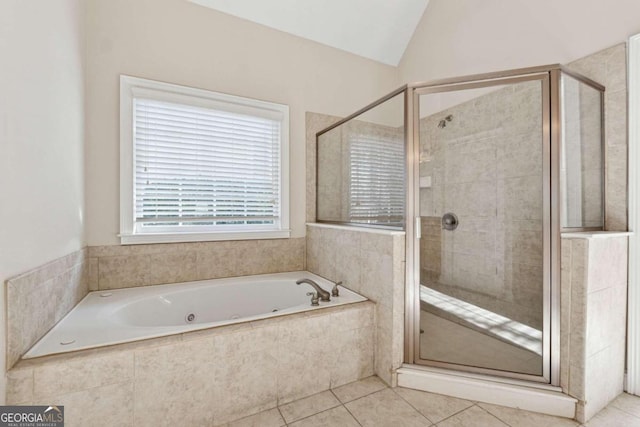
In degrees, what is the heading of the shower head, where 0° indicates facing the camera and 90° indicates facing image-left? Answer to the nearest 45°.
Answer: approximately 45°

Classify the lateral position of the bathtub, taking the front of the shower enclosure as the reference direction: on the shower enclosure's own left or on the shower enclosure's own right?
on the shower enclosure's own right

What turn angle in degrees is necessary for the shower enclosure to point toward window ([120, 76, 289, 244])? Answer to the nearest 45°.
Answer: approximately 90° to its right

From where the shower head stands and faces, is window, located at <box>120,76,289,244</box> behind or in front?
in front

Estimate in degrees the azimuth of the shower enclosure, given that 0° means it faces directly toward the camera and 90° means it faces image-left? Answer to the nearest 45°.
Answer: approximately 0°
